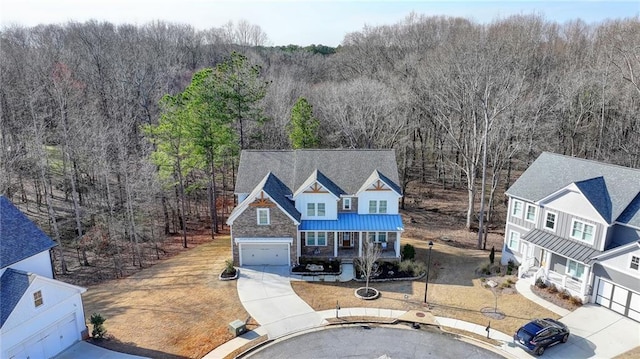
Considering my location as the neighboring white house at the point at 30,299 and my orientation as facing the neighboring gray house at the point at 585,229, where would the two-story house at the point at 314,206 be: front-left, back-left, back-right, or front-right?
front-left

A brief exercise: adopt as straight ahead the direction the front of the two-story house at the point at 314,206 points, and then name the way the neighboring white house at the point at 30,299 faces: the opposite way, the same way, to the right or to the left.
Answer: to the left

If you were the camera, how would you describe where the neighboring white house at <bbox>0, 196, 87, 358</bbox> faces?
facing the viewer and to the right of the viewer

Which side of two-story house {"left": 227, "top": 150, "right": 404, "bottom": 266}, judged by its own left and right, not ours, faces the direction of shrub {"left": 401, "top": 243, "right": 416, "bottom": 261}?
left

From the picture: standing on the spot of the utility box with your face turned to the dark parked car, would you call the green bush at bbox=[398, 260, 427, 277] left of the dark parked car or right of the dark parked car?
left

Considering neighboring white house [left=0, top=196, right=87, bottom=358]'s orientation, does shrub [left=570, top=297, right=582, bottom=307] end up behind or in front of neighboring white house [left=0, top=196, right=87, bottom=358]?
in front

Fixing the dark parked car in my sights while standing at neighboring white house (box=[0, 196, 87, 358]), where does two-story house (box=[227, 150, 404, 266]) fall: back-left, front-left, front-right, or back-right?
front-left

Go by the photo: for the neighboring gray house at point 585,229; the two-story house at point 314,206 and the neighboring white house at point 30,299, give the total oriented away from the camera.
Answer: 0

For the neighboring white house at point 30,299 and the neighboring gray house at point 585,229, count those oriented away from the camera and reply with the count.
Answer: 0

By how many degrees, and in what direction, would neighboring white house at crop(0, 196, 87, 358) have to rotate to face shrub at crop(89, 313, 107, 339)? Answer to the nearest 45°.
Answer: approximately 45° to its left

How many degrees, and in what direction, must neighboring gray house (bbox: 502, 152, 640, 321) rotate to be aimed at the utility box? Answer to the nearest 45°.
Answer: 0° — it already faces it

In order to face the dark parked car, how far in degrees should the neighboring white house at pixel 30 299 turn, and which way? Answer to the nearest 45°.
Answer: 0° — it already faces it

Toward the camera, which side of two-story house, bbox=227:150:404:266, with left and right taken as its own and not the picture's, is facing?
front

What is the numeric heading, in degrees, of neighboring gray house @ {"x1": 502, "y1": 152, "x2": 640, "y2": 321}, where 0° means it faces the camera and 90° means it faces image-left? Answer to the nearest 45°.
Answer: approximately 45°

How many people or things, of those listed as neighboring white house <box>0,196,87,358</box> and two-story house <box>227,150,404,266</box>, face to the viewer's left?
0

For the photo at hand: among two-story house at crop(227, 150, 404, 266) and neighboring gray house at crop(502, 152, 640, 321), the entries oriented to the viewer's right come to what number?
0
